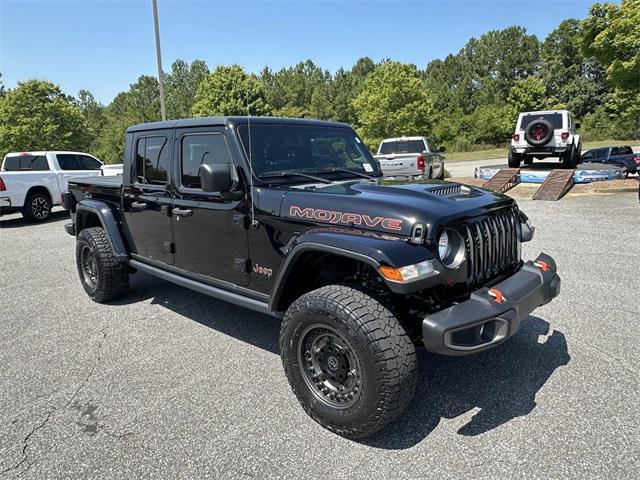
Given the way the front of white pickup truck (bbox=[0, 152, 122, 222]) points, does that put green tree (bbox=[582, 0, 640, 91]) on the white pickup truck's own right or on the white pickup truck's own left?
on the white pickup truck's own right

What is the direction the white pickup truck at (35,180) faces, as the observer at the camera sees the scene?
facing away from the viewer and to the right of the viewer

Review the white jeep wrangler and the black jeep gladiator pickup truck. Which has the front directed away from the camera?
the white jeep wrangler

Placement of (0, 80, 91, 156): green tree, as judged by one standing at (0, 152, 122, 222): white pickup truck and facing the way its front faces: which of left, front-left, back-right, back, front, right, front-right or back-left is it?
front-left

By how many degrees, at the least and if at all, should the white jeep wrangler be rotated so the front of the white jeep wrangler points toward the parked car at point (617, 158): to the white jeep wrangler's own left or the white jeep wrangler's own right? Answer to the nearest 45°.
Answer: approximately 45° to the white jeep wrangler's own right

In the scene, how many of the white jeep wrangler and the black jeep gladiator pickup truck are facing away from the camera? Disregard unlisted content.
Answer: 1

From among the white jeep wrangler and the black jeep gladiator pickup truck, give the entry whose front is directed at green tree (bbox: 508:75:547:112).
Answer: the white jeep wrangler

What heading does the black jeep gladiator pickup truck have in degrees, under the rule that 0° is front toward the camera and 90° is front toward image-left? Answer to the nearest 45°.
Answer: approximately 315°

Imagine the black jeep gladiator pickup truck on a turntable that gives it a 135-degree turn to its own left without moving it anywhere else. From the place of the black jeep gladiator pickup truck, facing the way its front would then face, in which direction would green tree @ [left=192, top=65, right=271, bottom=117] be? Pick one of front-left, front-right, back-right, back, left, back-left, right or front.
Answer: front

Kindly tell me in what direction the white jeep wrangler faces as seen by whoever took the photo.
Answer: facing away from the viewer

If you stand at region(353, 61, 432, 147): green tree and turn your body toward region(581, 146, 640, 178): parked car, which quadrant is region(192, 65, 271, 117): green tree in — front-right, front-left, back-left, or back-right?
back-right
